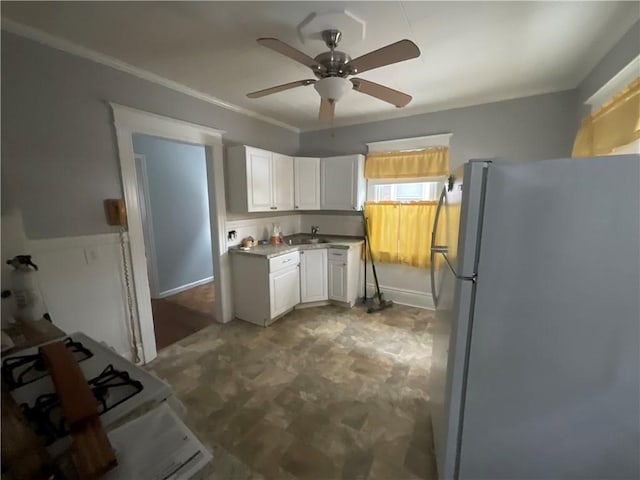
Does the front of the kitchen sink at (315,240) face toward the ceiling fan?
yes

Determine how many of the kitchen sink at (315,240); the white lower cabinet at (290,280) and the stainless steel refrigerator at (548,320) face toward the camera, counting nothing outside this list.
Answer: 2

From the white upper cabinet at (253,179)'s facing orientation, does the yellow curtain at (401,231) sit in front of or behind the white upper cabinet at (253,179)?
in front

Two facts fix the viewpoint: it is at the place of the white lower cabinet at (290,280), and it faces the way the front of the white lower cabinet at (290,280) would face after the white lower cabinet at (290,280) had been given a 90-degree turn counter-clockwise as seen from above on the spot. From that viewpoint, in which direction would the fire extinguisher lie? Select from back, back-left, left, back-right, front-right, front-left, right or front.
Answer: back-right

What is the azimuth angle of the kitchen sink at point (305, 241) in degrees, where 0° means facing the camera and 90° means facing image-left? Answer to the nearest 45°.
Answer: approximately 0°

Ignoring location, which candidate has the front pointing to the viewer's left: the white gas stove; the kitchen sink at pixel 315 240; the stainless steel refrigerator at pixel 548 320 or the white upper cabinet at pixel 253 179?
the stainless steel refrigerator

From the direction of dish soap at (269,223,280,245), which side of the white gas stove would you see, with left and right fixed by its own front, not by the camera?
left
